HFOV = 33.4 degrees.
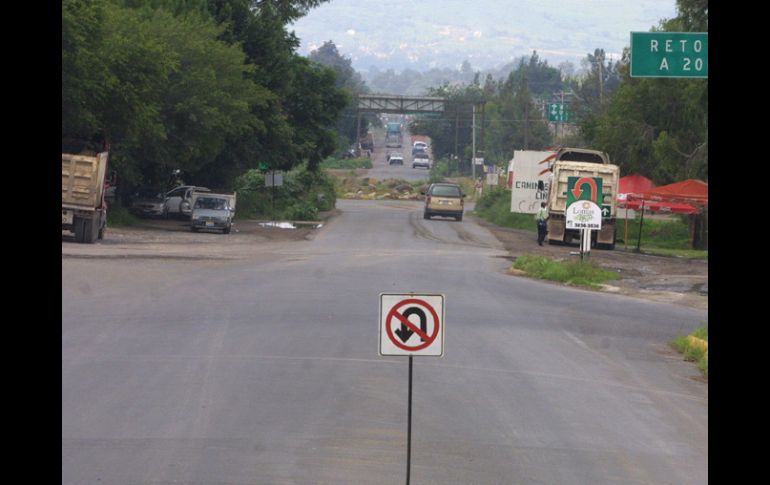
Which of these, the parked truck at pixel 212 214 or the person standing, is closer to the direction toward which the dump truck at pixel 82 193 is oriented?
the parked truck

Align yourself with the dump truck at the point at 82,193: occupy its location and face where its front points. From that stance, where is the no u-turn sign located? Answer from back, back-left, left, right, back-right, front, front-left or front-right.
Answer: back

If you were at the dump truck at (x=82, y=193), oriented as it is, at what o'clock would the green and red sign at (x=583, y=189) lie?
The green and red sign is roughly at 4 o'clock from the dump truck.

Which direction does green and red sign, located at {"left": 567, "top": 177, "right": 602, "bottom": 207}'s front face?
toward the camera

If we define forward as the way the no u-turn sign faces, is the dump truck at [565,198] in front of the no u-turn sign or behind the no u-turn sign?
behind

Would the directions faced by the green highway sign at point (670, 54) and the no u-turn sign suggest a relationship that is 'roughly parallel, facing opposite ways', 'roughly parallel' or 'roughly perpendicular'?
roughly parallel

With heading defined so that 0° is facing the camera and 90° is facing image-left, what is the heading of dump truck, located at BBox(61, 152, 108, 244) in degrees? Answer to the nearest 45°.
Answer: approximately 180°

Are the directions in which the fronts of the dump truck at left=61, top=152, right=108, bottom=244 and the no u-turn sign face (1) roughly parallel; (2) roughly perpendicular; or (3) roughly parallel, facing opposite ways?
roughly parallel, facing opposite ways

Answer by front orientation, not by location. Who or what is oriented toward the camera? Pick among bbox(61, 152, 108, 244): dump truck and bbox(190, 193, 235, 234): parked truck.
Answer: the parked truck

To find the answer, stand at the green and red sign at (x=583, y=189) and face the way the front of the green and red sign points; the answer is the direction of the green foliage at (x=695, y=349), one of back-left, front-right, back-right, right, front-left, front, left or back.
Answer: front

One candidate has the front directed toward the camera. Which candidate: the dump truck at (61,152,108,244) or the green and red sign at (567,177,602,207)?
the green and red sign

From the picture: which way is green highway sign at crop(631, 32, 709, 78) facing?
toward the camera
